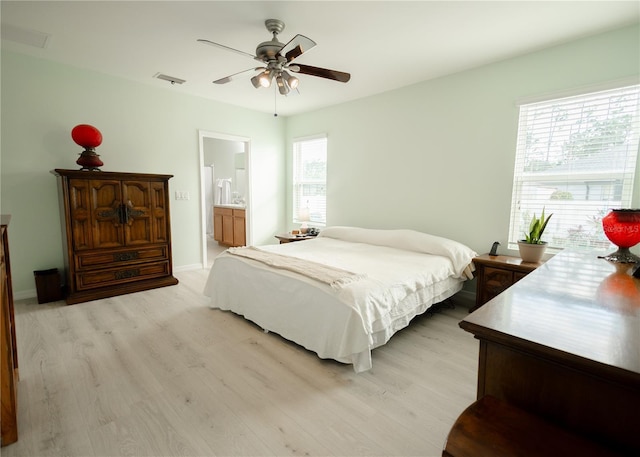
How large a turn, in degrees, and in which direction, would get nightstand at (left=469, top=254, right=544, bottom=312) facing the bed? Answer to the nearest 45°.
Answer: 0° — it already faces it

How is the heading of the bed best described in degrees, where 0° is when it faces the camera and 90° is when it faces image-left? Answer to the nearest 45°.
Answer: approximately 45°

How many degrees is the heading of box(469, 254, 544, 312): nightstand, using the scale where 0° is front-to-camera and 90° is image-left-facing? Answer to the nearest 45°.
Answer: approximately 45°

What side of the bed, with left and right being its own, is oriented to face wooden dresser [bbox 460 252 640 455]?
left

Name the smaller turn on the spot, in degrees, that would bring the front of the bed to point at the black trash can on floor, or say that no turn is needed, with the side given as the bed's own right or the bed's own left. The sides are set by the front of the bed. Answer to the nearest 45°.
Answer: approximately 45° to the bed's own right

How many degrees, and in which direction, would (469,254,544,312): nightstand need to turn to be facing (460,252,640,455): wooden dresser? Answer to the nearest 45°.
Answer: approximately 45° to its left

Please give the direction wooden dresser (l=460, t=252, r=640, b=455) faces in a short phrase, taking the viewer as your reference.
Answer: facing away from the viewer and to the left of the viewer

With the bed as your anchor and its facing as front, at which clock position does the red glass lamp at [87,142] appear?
The red glass lamp is roughly at 2 o'clock from the bed.

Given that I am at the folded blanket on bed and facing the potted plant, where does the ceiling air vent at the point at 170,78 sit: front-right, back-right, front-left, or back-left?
back-left
